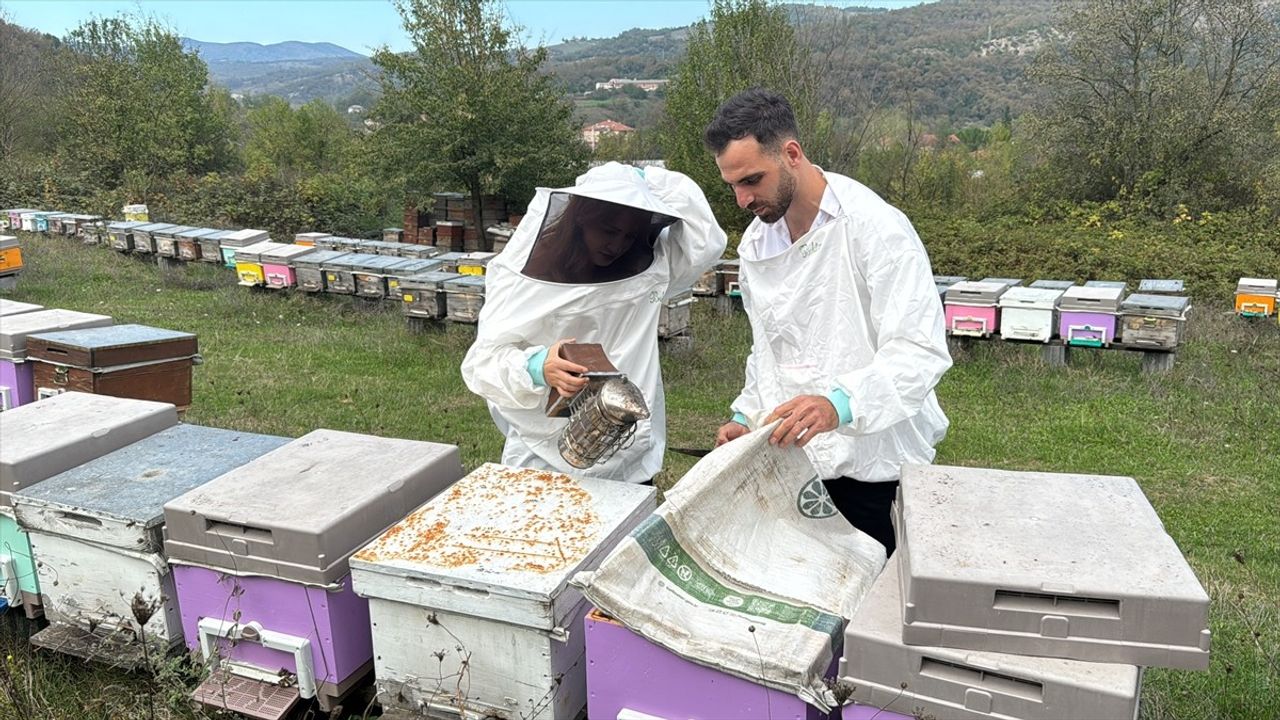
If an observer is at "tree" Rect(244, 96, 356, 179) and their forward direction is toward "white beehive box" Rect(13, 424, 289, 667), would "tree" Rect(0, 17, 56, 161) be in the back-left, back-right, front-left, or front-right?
front-right

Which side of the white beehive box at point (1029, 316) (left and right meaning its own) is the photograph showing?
front

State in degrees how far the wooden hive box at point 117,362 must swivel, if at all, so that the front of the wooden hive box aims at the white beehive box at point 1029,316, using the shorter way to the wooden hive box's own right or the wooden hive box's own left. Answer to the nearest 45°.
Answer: approximately 135° to the wooden hive box's own left

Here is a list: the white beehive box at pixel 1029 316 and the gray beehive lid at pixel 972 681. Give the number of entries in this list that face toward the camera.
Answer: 2

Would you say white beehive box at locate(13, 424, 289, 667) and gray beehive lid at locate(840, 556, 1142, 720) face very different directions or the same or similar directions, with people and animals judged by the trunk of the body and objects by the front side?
same or similar directions

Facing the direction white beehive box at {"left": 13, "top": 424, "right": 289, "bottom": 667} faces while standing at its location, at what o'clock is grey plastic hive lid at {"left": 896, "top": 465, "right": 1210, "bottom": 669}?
The grey plastic hive lid is roughly at 9 o'clock from the white beehive box.

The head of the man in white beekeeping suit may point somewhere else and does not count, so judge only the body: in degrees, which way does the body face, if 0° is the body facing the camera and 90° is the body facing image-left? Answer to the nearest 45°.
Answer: approximately 45°

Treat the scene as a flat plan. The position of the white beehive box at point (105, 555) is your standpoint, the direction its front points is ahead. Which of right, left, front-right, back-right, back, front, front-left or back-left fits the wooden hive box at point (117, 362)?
back-right

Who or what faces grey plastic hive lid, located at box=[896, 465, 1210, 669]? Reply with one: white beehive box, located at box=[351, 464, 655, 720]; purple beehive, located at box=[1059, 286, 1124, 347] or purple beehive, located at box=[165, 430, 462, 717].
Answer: purple beehive, located at box=[1059, 286, 1124, 347]

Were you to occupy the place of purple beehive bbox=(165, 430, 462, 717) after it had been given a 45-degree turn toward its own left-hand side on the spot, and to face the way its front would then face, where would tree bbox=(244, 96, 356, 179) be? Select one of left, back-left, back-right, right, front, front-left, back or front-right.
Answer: back

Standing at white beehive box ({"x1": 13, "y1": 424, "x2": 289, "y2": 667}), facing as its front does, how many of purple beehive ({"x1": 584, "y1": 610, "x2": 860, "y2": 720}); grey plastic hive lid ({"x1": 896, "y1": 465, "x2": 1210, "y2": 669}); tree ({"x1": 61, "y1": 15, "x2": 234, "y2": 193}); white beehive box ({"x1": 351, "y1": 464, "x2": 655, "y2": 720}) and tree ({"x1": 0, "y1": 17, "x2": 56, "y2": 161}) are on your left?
3

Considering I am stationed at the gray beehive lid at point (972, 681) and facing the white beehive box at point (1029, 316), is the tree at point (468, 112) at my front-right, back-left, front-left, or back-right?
front-left

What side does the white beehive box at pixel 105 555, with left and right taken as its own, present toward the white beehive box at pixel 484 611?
left

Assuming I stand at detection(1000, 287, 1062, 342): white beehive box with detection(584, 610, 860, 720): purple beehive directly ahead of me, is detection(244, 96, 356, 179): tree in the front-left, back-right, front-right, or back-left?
back-right

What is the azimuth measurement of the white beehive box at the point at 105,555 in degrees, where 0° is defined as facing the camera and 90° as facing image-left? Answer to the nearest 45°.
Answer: approximately 45°

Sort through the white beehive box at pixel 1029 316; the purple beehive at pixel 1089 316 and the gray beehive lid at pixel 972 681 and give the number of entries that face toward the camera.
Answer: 3

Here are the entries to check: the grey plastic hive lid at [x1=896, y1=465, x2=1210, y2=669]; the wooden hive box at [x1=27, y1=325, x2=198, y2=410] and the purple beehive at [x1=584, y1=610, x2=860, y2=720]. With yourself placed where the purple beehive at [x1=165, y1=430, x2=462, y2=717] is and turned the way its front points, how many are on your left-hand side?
2

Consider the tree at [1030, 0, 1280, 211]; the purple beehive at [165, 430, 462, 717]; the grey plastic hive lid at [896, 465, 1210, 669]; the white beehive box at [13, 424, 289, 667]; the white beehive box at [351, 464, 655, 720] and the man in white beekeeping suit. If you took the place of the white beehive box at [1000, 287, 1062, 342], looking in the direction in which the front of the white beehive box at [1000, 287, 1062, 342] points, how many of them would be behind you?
1

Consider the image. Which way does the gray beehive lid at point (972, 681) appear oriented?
toward the camera
